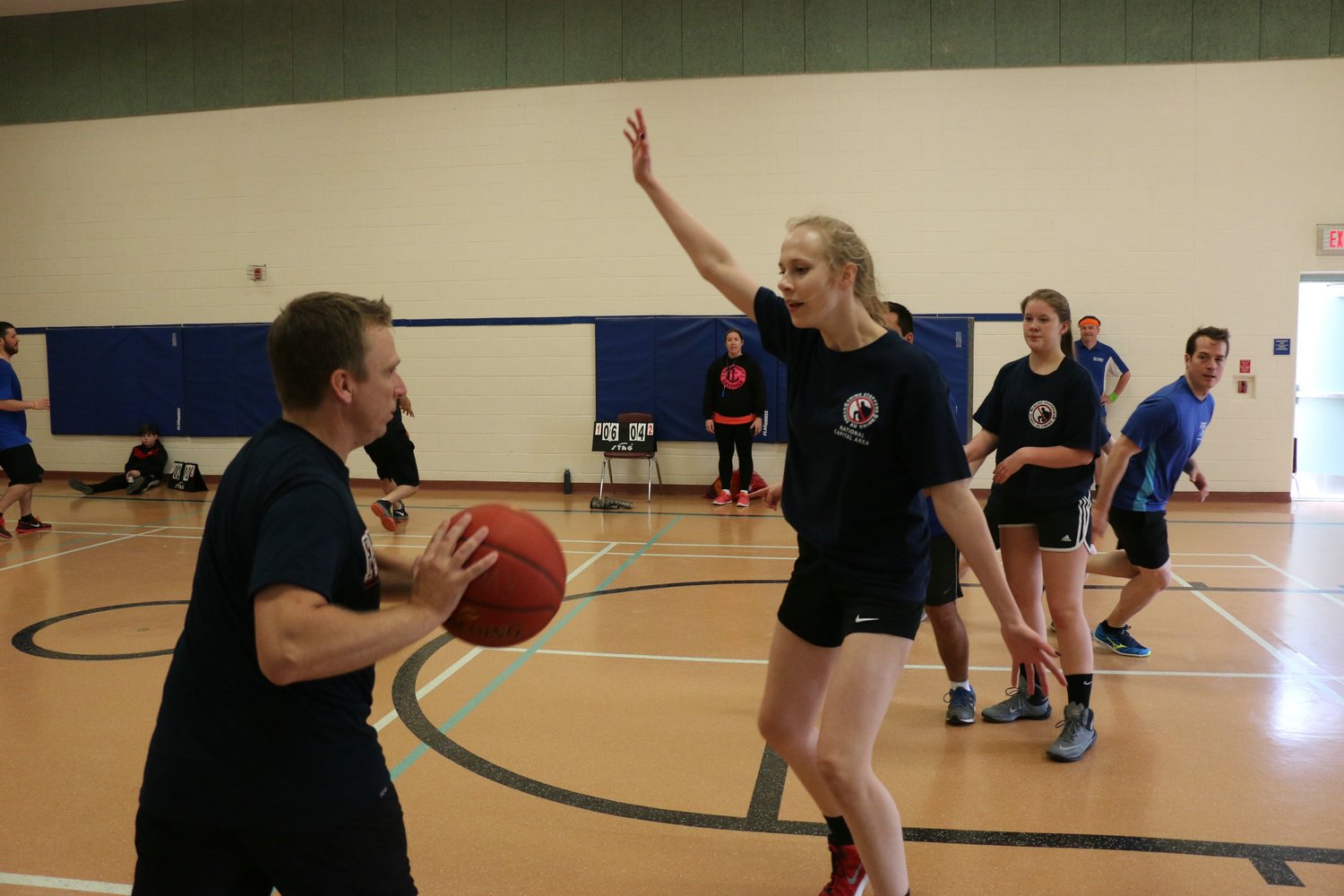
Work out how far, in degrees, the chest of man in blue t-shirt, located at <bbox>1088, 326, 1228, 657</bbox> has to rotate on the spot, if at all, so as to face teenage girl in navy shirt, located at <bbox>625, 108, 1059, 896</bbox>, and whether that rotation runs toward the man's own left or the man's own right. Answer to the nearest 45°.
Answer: approximately 45° to the man's own right

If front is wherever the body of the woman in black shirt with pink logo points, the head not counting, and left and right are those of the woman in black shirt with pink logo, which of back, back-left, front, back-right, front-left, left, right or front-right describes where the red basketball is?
front

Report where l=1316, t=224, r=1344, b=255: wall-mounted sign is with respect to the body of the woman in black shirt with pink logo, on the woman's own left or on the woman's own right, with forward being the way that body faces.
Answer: on the woman's own left

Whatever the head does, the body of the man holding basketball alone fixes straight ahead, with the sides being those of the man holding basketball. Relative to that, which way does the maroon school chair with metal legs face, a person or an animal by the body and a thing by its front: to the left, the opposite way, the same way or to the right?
to the right

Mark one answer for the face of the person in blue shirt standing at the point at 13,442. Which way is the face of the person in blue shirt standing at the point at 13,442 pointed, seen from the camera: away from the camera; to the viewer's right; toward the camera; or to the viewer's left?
to the viewer's right

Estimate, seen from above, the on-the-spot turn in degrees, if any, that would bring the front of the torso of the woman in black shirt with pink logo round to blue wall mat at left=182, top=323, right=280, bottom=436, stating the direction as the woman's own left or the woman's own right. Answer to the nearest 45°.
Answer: approximately 90° to the woman's own right

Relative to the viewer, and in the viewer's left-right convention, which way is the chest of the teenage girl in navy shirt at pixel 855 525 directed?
facing the viewer and to the left of the viewer

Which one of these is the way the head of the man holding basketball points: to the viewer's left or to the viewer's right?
to the viewer's right

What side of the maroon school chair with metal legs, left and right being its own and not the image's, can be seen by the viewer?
front

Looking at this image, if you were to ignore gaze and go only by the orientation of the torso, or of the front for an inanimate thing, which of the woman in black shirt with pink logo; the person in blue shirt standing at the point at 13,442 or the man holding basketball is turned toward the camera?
the woman in black shirt with pink logo

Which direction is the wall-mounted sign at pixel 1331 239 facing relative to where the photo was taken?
toward the camera

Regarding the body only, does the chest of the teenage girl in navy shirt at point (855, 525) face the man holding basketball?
yes

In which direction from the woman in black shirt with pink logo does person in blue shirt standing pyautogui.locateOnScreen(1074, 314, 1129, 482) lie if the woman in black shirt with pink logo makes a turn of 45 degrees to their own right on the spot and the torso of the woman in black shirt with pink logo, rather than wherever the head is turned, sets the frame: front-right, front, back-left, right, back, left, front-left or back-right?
back-left

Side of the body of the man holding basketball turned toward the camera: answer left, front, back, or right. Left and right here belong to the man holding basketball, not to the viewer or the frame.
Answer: right

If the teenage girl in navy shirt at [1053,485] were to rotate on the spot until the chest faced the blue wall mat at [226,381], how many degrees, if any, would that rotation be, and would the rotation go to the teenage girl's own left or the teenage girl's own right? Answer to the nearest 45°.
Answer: approximately 90° to the teenage girl's own right

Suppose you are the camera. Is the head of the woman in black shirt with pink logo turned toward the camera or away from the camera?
toward the camera
